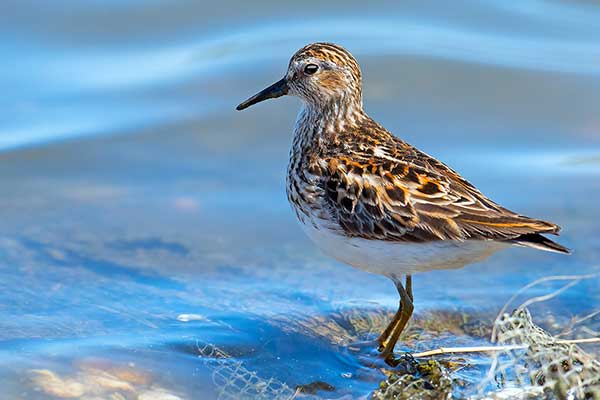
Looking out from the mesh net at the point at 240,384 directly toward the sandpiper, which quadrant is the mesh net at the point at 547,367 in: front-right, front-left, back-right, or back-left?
front-right

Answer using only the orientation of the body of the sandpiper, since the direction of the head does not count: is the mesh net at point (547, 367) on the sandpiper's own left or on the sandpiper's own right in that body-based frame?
on the sandpiper's own left

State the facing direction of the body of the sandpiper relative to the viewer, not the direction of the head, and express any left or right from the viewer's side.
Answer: facing to the left of the viewer

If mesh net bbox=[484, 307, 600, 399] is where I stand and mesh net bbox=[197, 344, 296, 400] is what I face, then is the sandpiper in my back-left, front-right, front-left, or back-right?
front-right

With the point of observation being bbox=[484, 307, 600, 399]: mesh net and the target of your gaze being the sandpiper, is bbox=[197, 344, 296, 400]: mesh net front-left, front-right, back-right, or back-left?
front-left

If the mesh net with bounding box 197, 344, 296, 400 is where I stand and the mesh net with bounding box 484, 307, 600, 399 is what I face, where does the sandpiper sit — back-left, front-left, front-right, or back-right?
front-left
